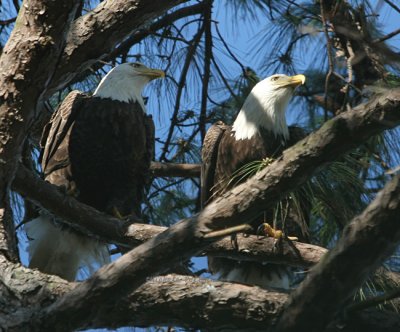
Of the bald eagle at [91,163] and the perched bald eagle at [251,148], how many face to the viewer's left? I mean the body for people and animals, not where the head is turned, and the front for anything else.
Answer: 0

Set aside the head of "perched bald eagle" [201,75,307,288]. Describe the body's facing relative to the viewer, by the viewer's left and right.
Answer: facing the viewer and to the right of the viewer

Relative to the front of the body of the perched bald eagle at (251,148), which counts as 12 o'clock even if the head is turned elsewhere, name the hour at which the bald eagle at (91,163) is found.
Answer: The bald eagle is roughly at 4 o'clock from the perched bald eagle.

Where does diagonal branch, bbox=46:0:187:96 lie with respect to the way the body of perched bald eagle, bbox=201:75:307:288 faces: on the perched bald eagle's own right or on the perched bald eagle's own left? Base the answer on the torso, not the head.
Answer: on the perched bald eagle's own right

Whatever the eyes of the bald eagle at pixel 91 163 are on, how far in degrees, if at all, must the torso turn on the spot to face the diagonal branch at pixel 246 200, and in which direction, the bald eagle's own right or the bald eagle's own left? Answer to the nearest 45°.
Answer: approximately 45° to the bald eagle's own right
